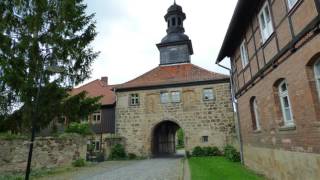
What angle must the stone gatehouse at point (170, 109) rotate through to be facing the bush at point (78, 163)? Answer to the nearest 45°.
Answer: approximately 45° to its right

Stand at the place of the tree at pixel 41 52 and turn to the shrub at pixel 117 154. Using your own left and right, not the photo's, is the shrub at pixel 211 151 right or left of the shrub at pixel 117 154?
right

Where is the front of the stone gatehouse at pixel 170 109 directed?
toward the camera

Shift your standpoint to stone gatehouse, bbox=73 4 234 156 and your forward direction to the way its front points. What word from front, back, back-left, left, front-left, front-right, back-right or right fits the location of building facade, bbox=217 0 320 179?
front

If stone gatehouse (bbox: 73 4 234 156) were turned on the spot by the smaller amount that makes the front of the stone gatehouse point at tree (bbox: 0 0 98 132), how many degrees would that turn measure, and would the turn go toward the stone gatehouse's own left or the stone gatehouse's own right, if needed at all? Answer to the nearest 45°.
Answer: approximately 45° to the stone gatehouse's own right

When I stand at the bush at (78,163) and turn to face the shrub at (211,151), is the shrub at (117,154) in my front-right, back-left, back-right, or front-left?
front-left

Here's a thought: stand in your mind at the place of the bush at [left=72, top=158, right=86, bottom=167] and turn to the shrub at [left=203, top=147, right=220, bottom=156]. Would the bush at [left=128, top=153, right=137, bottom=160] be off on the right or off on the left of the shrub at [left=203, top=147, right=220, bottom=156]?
left

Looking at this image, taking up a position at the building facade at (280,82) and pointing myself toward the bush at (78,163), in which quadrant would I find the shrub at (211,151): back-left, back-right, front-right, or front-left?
front-right

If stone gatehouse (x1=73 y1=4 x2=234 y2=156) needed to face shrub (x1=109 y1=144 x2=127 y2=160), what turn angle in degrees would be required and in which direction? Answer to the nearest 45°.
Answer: approximately 90° to its right

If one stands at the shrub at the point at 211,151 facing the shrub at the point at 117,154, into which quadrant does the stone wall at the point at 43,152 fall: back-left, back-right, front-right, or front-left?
front-left
